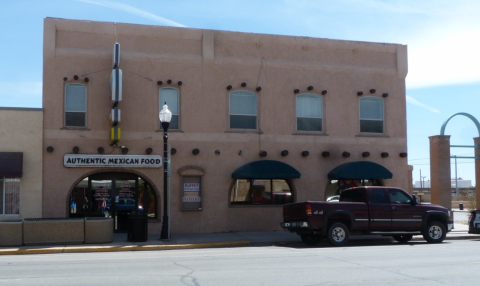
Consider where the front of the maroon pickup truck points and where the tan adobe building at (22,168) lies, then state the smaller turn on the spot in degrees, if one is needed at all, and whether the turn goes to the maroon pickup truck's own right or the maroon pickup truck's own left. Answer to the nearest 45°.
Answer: approximately 135° to the maroon pickup truck's own left

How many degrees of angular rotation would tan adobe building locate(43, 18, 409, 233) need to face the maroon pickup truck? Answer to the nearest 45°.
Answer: approximately 45° to its left

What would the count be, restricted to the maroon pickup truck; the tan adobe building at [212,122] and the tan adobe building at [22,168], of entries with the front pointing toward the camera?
2

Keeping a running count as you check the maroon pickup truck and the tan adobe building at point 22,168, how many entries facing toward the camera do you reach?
1

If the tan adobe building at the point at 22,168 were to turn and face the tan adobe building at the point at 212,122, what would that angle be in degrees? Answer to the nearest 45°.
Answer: approximately 90° to its left

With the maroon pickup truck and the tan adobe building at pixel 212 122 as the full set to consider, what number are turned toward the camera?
1

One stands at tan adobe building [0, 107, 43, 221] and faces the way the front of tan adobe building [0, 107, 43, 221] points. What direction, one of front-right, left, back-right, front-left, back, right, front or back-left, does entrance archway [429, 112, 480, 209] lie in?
left

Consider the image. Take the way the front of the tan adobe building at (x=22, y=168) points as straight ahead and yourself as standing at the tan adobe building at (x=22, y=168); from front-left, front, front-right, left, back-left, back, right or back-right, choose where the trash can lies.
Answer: front-left

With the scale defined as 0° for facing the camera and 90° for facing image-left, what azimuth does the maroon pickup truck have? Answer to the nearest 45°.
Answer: approximately 225°

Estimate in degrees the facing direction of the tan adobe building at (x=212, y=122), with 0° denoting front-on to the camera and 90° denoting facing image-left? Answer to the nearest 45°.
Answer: approximately 0°
